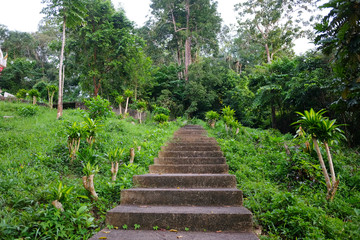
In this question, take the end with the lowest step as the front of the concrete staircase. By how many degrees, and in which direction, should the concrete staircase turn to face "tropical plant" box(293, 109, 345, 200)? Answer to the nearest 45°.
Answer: approximately 90° to its left

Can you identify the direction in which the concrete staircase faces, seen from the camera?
facing the viewer

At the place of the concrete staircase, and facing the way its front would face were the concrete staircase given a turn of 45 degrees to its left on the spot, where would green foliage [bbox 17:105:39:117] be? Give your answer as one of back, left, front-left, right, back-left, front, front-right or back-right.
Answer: back

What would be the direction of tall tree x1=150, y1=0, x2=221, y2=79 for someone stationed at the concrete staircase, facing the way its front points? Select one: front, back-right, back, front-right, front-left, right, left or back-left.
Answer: back

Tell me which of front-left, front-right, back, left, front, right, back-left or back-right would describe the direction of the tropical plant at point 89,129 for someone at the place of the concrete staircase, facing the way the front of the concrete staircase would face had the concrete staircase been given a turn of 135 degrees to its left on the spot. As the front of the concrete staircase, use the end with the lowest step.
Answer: left

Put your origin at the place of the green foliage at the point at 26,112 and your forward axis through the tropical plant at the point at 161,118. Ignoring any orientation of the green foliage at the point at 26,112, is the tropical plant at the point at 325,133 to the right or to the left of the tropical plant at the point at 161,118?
right

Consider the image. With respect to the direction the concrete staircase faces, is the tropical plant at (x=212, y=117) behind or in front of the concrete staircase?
behind

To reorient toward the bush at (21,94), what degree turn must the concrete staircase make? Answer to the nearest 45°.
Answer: approximately 135° to its right
